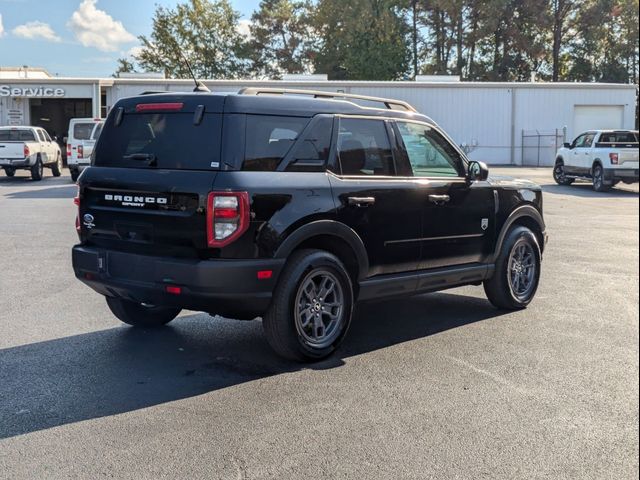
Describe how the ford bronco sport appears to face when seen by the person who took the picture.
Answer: facing away from the viewer and to the right of the viewer

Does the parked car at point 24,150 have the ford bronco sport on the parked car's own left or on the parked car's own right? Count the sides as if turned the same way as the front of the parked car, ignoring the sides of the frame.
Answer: on the parked car's own right

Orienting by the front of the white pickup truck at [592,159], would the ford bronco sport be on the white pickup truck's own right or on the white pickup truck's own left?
on the white pickup truck's own left

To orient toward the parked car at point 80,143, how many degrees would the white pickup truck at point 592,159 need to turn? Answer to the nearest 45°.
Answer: approximately 45° to its left

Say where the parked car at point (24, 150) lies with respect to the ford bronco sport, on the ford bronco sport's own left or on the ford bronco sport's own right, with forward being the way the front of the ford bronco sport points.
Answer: on the ford bronco sport's own left

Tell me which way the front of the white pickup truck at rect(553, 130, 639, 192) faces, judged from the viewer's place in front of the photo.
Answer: facing away from the viewer and to the left of the viewer

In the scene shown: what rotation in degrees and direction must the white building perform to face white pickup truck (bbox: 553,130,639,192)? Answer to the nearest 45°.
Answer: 0° — it already faces it

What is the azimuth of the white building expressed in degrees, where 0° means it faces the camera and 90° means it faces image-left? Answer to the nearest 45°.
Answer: approximately 0°

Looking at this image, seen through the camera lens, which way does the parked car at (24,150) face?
facing away from the viewer and to the right of the viewer

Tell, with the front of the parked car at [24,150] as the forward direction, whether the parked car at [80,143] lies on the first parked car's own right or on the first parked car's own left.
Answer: on the first parked car's own right
